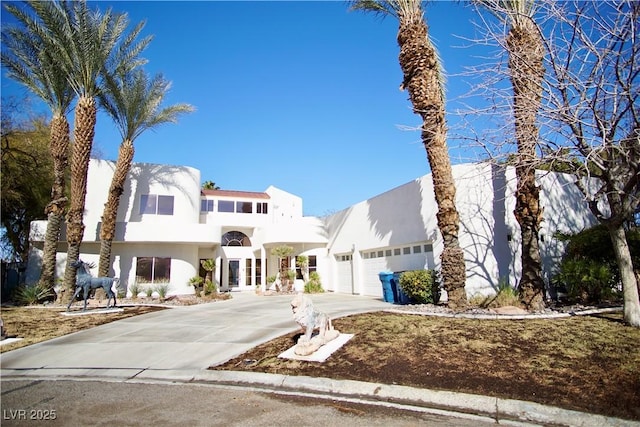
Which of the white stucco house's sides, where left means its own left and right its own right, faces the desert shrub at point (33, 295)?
right

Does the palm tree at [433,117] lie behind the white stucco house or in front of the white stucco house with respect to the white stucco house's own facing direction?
in front

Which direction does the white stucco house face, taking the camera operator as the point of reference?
facing the viewer

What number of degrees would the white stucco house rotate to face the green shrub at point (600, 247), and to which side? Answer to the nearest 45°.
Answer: approximately 45° to its left

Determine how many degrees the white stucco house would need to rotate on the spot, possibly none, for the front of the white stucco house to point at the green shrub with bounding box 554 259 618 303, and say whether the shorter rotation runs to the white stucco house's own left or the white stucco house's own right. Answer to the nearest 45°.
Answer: approximately 45° to the white stucco house's own left
